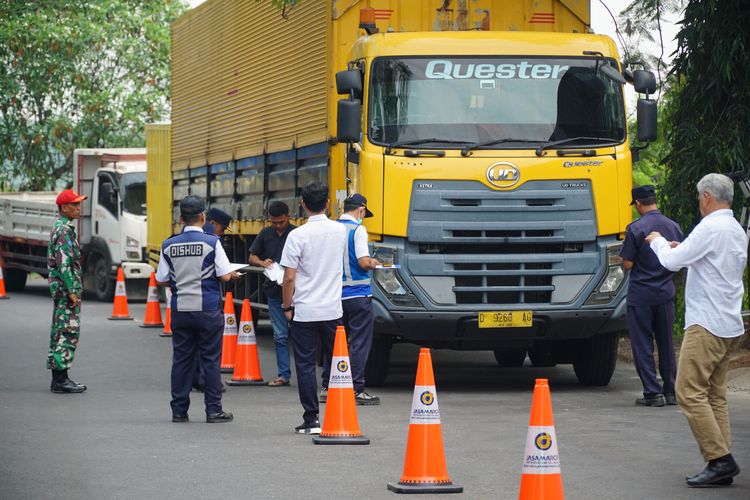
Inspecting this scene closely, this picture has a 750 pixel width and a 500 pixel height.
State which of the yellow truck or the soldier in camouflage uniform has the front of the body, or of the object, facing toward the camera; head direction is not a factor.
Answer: the yellow truck

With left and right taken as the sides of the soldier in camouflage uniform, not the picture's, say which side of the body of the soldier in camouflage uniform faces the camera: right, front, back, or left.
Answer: right

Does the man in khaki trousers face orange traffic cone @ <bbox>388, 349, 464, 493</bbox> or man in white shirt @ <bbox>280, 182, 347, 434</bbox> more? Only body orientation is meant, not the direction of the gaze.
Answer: the man in white shirt

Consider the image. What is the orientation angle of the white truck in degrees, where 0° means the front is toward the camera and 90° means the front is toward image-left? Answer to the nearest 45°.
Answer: approximately 315°

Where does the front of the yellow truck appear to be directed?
toward the camera

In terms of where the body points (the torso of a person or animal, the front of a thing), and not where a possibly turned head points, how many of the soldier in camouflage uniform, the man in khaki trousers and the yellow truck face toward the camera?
1

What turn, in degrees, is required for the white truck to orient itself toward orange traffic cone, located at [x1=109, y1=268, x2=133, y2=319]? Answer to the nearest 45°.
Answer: approximately 45° to its right

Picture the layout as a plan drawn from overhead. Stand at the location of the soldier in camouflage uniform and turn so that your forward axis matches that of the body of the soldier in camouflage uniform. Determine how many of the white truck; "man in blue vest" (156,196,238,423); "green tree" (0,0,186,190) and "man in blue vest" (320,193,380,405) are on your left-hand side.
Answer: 2

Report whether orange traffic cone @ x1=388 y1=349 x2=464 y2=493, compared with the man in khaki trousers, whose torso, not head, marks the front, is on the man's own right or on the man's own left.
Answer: on the man's own left

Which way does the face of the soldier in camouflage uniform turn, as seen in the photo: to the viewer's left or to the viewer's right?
to the viewer's right

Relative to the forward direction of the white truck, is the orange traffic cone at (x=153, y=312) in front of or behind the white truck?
in front

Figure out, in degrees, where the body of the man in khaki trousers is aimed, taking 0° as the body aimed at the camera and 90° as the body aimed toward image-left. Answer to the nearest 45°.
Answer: approximately 135°

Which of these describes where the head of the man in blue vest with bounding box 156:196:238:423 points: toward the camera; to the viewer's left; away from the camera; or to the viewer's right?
away from the camera
